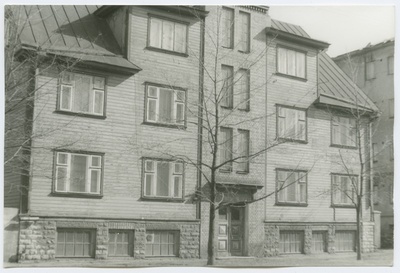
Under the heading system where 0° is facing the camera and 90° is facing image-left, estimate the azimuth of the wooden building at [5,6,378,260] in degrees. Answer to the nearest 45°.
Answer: approximately 315°
